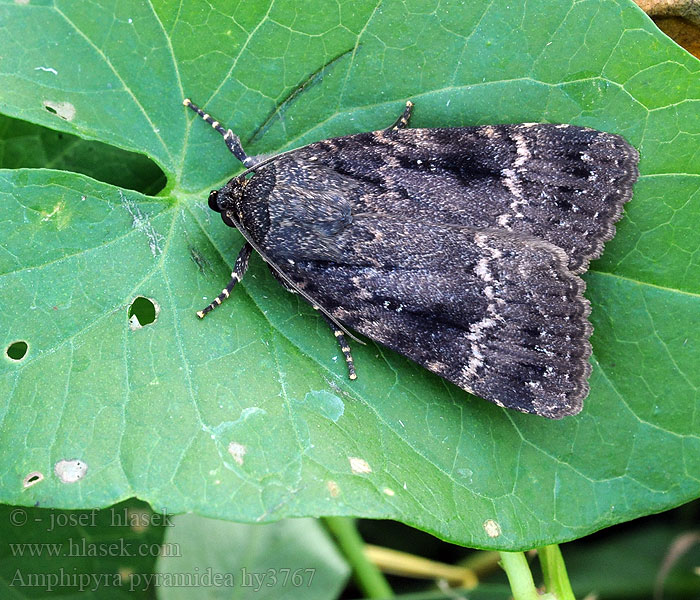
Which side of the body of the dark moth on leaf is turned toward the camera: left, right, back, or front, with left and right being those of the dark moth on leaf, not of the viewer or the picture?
left
